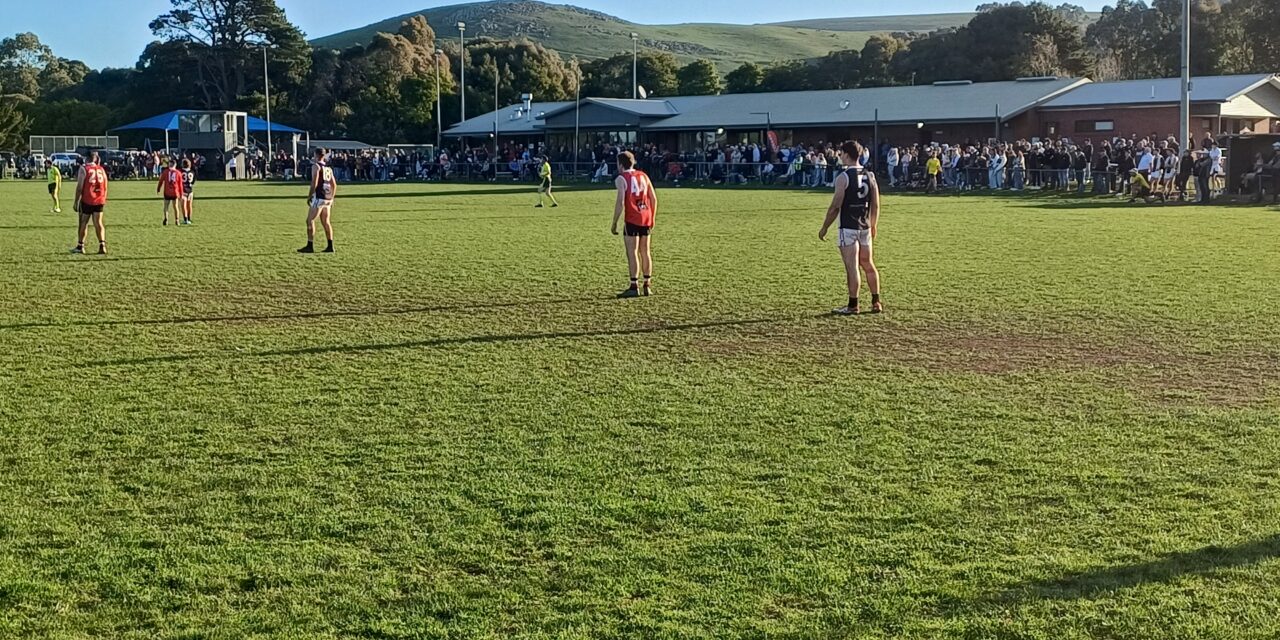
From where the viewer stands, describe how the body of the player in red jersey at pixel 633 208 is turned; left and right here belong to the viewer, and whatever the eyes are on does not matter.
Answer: facing away from the viewer and to the left of the viewer

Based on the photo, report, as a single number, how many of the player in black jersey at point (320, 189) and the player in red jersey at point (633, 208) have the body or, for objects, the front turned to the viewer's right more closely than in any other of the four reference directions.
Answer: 0

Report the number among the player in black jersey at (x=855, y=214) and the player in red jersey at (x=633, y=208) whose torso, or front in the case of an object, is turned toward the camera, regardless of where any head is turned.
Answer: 0

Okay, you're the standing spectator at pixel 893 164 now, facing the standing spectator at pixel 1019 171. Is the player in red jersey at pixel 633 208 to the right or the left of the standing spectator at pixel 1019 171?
right

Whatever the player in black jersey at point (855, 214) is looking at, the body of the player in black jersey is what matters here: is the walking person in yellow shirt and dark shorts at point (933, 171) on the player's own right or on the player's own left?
on the player's own right

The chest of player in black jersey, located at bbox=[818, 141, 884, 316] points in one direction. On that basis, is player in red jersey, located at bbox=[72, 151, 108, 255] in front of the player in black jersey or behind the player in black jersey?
in front

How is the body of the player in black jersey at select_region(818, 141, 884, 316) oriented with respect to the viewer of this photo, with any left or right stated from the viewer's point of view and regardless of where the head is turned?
facing away from the viewer and to the left of the viewer
